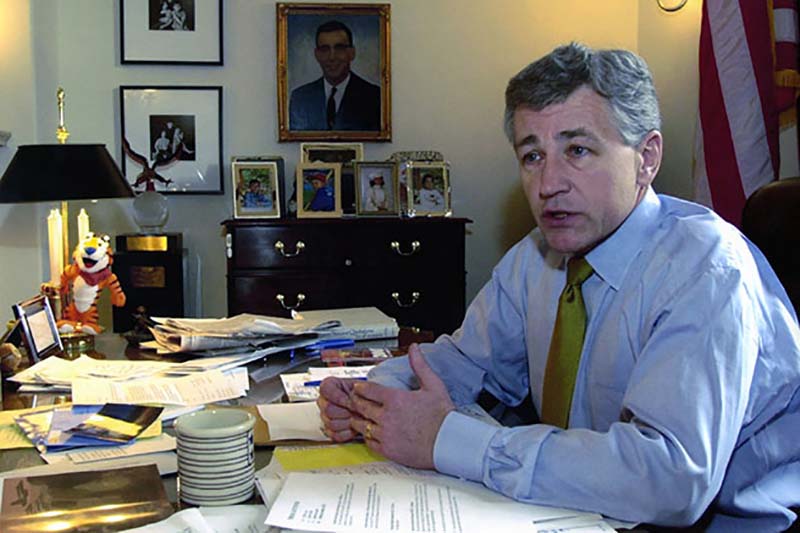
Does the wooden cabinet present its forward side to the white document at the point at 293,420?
yes

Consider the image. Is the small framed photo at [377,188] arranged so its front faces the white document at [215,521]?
yes

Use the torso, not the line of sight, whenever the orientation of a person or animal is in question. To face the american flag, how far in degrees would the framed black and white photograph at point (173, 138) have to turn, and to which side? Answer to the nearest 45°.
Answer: approximately 45° to its left

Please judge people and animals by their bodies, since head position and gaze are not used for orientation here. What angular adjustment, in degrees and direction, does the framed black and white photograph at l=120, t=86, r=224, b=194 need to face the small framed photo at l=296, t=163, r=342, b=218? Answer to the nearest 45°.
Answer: approximately 45° to its left

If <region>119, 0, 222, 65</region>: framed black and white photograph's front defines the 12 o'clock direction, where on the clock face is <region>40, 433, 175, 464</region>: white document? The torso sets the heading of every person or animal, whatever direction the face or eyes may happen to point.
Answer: The white document is roughly at 12 o'clock from the framed black and white photograph.

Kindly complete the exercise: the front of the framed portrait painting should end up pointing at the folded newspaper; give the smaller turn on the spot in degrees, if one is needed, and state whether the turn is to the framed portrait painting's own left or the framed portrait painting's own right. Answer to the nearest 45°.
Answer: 0° — it already faces it
